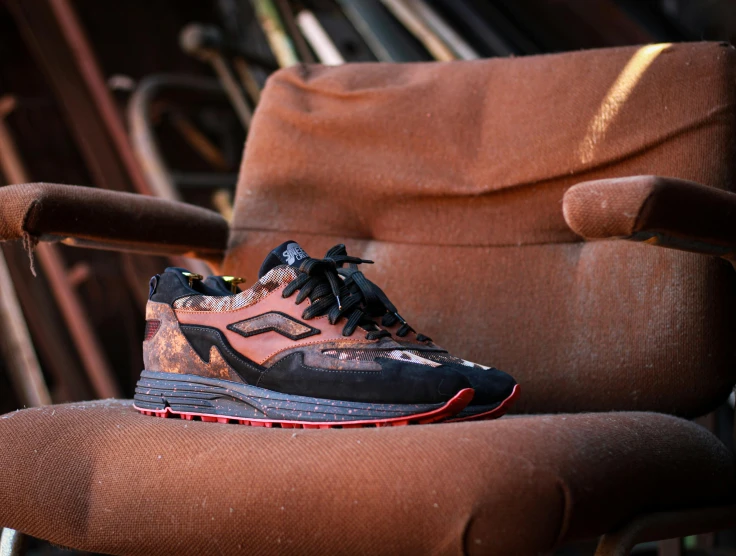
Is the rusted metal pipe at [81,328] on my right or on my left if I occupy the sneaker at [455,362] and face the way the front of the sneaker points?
on my left

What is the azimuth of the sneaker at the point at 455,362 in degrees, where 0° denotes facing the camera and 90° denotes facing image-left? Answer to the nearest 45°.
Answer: approximately 270°

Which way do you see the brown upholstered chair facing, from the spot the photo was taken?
facing the viewer and to the left of the viewer

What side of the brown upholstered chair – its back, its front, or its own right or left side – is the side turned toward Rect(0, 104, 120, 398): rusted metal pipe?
right

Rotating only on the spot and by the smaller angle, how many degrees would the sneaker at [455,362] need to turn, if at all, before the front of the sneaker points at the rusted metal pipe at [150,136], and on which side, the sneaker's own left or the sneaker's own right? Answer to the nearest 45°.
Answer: approximately 90° to the sneaker's own left

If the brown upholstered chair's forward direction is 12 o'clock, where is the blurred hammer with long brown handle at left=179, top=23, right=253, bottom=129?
The blurred hammer with long brown handle is roughly at 4 o'clock from the brown upholstered chair.
